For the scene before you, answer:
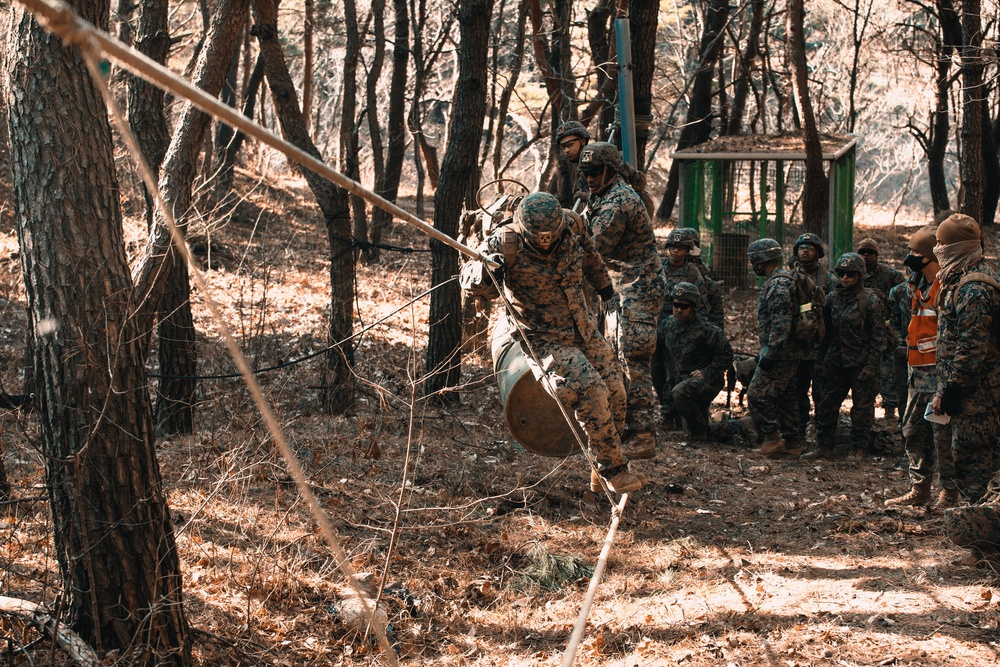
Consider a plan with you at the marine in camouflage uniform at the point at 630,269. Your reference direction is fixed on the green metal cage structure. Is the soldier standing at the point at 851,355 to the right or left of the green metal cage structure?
right

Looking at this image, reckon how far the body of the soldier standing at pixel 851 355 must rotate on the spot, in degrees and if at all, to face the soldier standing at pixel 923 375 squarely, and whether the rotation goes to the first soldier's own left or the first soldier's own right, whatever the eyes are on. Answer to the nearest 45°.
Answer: approximately 45° to the first soldier's own left

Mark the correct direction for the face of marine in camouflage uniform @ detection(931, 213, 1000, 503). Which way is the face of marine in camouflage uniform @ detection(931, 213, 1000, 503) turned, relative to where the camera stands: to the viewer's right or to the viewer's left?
to the viewer's left

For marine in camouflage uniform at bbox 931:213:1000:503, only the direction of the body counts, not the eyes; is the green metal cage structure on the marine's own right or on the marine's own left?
on the marine's own right

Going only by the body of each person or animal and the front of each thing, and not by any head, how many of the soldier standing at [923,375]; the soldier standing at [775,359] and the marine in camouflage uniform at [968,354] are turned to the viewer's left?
3

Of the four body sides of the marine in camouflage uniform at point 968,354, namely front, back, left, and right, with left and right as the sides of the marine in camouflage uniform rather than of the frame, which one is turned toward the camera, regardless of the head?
left

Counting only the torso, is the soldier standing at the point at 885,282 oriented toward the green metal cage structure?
no

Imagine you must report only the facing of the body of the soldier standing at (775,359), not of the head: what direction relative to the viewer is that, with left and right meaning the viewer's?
facing to the left of the viewer

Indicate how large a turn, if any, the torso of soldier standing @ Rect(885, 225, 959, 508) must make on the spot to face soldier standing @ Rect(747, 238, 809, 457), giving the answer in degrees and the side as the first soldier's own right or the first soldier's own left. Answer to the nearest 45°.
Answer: approximately 45° to the first soldier's own right

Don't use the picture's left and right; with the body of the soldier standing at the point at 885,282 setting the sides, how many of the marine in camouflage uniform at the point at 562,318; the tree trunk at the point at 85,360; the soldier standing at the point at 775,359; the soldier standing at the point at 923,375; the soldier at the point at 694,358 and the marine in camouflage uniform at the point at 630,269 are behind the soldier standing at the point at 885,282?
0

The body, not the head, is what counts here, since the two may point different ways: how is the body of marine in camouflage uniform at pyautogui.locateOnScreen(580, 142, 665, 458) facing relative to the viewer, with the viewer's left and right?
facing to the left of the viewer

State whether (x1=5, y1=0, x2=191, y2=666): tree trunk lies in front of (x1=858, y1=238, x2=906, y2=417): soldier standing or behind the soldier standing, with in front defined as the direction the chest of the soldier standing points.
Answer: in front

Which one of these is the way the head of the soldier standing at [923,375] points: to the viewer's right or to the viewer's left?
to the viewer's left

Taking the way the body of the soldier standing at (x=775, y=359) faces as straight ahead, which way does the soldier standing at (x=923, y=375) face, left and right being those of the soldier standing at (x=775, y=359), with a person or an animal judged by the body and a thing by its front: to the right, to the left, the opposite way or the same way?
the same way

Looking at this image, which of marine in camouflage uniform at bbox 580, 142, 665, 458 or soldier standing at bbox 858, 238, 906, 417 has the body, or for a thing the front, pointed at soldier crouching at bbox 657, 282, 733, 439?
soldier standing at bbox 858, 238, 906, 417

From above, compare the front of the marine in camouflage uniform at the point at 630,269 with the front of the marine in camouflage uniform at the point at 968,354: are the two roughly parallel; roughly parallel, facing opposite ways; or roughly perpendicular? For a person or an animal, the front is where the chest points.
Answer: roughly parallel

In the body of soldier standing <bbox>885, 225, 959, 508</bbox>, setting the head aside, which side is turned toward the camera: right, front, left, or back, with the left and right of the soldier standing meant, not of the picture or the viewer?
left

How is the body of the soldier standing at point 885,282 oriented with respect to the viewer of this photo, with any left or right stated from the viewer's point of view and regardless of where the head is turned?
facing the viewer and to the left of the viewer
